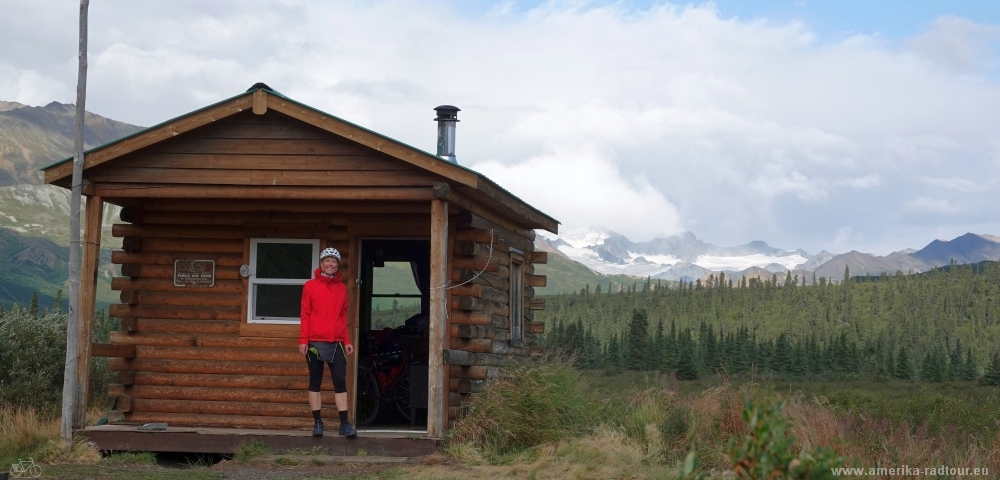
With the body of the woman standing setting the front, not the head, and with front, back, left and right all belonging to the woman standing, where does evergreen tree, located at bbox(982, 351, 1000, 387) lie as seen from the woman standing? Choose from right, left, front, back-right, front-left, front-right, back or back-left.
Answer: back-left

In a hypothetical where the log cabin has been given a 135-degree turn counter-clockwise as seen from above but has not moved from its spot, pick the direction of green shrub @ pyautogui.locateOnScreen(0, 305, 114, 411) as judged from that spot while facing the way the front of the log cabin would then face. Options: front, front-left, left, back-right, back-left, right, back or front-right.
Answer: left

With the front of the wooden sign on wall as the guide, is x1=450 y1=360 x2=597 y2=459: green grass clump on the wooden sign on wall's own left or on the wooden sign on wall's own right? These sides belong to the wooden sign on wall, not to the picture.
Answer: on the wooden sign on wall's own left

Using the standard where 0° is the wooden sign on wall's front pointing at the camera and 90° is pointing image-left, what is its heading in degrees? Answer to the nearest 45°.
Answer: approximately 0°

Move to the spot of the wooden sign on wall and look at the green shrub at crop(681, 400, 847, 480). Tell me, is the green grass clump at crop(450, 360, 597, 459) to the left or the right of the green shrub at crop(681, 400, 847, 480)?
left

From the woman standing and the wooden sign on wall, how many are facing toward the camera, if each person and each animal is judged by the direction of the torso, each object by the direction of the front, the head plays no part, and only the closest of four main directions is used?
2

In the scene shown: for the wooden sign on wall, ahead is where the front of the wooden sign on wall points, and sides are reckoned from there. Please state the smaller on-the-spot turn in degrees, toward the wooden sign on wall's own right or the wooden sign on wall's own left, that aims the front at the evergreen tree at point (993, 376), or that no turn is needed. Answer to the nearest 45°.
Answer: approximately 135° to the wooden sign on wall's own left

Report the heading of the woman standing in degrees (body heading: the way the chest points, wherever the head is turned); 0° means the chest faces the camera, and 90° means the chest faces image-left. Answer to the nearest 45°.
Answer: approximately 0°

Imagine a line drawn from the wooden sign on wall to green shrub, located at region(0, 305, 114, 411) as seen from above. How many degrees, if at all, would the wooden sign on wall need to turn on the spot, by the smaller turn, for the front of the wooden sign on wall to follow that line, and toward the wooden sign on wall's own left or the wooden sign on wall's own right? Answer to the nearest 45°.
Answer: approximately 135° to the wooden sign on wall's own right
